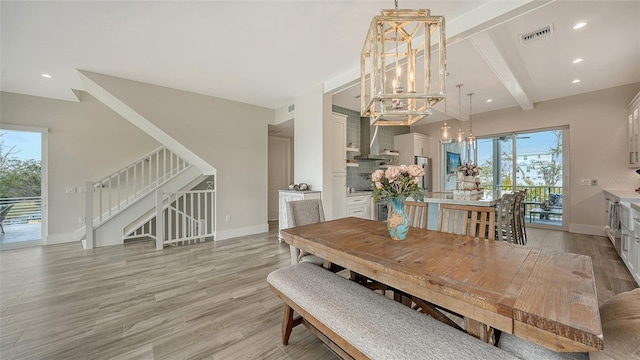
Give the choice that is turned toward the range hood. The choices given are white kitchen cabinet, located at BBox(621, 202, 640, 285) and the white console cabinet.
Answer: the white kitchen cabinet

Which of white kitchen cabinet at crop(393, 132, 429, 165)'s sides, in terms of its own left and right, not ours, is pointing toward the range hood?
right

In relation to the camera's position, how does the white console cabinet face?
facing the viewer

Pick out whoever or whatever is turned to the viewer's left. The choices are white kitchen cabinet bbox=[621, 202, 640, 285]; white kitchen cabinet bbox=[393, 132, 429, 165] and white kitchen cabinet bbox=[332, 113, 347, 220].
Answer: white kitchen cabinet bbox=[621, 202, 640, 285]

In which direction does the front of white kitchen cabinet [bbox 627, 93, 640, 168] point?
to the viewer's left

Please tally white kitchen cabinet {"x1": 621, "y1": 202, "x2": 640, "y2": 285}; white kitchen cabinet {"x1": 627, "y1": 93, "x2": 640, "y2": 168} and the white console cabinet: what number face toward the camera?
1

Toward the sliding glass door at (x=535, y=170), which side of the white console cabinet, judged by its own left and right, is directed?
left

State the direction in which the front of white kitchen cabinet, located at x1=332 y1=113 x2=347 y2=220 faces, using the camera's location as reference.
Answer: facing the viewer and to the right of the viewer

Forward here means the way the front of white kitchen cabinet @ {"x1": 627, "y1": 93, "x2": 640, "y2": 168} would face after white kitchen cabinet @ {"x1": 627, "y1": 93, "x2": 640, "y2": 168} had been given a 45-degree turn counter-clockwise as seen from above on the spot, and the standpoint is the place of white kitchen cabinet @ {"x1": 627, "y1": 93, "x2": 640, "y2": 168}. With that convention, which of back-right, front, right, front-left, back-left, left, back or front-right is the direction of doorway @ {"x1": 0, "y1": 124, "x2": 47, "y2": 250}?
front

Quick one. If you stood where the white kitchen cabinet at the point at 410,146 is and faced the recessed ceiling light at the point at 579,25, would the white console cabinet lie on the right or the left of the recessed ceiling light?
right

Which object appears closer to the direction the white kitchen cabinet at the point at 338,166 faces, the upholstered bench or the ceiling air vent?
the ceiling air vent

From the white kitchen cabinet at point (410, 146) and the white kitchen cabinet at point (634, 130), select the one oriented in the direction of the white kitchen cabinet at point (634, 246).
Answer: the white kitchen cabinet at point (410, 146)

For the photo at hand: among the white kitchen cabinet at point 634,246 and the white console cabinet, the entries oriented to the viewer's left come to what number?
1

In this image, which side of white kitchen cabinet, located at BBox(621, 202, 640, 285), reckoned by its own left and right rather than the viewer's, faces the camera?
left
